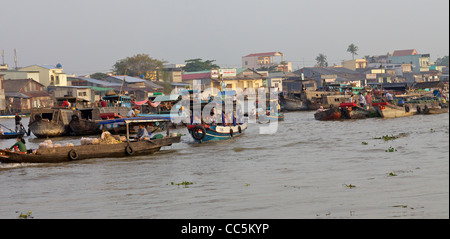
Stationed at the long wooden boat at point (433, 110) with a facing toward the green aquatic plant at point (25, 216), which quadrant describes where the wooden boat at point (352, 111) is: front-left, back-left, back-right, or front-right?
front-right

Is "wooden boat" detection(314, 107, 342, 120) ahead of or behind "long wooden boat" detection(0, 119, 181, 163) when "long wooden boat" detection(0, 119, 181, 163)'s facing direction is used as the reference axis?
ahead

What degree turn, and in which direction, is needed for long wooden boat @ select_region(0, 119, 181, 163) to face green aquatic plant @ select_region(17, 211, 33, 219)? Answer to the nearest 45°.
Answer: approximately 90° to its right

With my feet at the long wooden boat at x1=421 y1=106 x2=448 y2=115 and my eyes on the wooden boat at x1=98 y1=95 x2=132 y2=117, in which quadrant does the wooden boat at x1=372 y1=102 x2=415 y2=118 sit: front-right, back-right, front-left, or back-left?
front-left

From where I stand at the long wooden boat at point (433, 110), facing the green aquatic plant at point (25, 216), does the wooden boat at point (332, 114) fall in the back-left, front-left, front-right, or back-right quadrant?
front-right

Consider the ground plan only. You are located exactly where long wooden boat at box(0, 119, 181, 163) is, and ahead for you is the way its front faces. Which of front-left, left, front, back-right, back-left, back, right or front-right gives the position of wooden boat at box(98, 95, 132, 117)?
left

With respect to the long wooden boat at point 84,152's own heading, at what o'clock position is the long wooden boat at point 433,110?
the long wooden boat at point 433,110 is roughly at 11 o'clock from the long wooden boat at point 84,152.

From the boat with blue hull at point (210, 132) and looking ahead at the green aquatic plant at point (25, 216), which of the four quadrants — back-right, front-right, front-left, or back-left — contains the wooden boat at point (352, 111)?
back-left

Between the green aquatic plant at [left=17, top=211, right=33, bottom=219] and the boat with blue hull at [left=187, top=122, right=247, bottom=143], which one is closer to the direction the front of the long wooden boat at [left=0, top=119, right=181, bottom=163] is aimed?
the boat with blue hull

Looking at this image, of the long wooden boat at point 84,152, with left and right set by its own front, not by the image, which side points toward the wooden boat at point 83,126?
left

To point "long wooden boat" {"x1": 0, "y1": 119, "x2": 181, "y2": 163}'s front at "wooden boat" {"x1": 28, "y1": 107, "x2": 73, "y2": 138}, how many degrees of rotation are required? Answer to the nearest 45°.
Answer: approximately 90° to its left

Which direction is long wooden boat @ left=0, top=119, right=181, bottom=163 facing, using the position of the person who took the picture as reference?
facing to the right of the viewer

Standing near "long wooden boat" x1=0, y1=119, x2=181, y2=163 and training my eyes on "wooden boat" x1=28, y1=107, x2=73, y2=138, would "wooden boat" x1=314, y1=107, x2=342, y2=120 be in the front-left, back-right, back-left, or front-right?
front-right

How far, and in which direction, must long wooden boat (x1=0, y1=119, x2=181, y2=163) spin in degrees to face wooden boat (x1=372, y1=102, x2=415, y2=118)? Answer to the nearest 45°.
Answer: approximately 45° to its left

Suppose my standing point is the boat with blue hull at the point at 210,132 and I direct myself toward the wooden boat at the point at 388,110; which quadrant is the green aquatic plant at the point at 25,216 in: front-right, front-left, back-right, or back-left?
back-right
